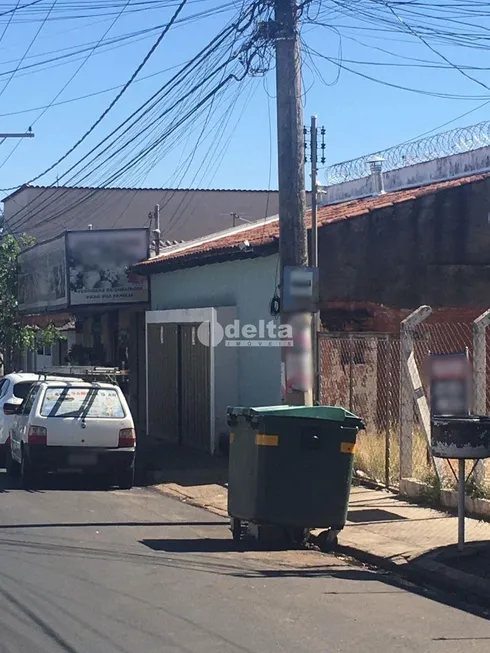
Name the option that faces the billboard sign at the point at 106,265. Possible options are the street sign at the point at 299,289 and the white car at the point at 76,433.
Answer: the white car

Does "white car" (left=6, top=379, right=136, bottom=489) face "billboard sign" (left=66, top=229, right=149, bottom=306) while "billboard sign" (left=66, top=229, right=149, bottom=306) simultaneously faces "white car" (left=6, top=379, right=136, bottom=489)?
yes

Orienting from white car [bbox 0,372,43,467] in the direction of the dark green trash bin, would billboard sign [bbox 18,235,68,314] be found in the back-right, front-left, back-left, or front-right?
back-left

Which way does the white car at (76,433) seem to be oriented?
away from the camera

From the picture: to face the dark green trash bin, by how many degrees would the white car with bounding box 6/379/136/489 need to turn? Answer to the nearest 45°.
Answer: approximately 135° to its right

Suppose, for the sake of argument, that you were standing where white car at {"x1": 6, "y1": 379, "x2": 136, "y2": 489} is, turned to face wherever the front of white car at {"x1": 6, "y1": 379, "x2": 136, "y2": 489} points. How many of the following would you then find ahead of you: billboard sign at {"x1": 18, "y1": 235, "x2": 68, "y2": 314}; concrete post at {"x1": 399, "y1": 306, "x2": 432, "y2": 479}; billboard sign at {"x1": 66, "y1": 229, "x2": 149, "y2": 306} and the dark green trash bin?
2

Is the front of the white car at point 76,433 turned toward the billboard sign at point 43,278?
yes

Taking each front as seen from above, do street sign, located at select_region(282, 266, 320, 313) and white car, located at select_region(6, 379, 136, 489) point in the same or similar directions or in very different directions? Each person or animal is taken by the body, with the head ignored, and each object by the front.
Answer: very different directions

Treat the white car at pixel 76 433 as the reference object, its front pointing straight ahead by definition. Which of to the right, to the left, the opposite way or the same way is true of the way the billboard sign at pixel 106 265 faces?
the opposite way

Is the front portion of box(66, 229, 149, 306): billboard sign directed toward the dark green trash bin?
yes

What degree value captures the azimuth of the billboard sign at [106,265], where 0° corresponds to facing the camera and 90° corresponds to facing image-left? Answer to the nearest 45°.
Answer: approximately 0°

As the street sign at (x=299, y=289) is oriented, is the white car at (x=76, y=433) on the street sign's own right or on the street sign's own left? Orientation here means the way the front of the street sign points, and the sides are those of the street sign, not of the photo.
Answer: on the street sign's own right
